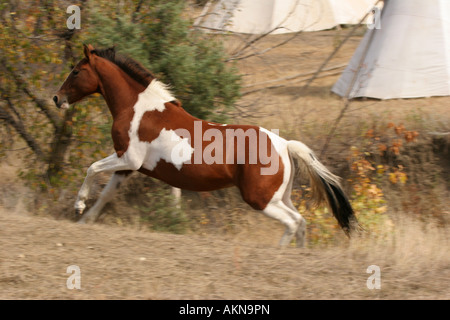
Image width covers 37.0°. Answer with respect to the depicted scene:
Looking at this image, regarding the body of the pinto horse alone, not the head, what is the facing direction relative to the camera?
to the viewer's left

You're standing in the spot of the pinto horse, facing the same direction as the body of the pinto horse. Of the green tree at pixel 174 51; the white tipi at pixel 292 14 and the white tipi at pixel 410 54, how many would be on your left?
0

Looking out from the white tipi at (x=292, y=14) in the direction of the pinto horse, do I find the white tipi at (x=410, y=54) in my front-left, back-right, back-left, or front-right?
front-left

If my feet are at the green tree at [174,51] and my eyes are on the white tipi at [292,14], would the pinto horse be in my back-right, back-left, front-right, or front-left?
back-right

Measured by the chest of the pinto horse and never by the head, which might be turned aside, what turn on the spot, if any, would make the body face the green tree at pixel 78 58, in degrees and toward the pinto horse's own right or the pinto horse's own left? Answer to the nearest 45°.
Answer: approximately 45° to the pinto horse's own right

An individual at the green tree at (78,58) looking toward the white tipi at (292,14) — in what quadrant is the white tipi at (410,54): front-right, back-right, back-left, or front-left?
front-right

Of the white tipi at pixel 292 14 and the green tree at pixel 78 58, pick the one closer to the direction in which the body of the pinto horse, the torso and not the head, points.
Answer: the green tree

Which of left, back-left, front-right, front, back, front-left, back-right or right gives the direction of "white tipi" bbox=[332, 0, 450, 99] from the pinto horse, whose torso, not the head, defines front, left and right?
back-right

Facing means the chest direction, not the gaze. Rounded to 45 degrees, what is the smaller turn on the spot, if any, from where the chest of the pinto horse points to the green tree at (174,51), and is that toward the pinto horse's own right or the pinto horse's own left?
approximately 90° to the pinto horse's own right

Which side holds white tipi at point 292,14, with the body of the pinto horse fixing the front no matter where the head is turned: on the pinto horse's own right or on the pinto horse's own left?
on the pinto horse's own right
